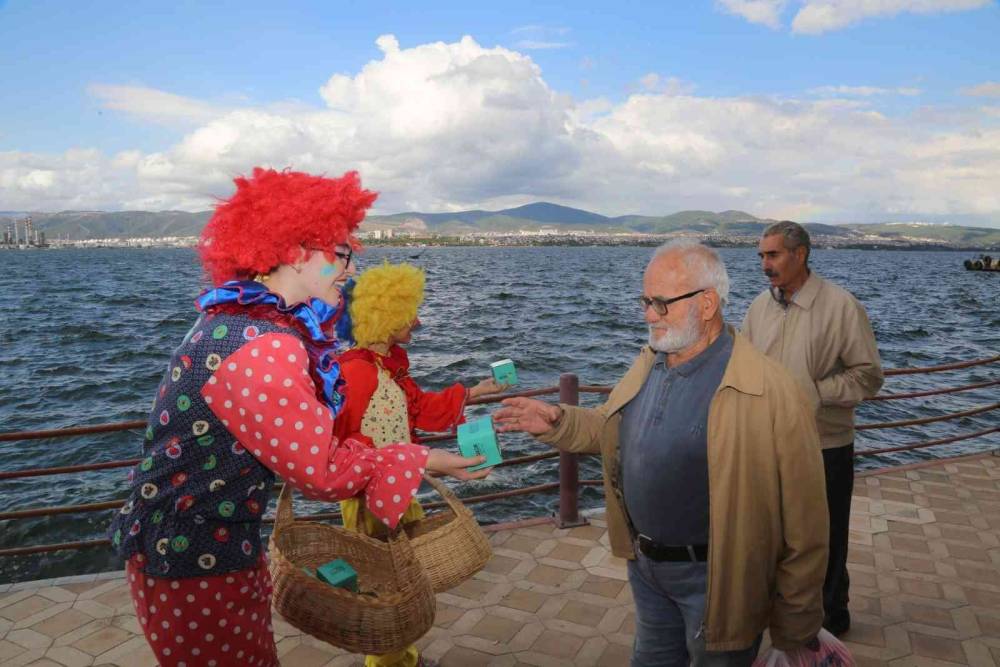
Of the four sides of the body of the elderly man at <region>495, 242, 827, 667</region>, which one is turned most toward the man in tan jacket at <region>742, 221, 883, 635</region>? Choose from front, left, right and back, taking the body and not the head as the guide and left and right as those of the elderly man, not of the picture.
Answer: back

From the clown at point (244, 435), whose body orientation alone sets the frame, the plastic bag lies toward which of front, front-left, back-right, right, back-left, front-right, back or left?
front-right

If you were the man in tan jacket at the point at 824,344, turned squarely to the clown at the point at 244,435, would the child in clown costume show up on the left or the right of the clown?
right

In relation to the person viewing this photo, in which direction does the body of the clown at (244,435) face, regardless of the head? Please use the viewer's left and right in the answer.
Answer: facing away from the viewer and to the right of the viewer

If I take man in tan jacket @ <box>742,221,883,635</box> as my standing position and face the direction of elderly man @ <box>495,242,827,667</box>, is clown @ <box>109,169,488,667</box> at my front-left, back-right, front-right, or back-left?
front-right

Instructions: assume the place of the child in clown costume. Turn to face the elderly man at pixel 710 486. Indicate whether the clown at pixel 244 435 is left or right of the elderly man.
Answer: right

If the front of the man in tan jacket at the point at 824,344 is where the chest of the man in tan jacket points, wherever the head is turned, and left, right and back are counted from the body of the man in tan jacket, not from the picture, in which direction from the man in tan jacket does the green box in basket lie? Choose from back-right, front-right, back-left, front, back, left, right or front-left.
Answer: front

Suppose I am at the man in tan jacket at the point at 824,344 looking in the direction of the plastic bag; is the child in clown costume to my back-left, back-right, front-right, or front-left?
front-right

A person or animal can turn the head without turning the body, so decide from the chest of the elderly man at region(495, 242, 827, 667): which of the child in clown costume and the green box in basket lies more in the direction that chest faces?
the green box in basket

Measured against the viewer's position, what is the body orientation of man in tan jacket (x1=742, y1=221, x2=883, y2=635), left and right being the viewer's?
facing the viewer and to the left of the viewer

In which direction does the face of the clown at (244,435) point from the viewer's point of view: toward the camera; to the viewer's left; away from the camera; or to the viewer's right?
to the viewer's right

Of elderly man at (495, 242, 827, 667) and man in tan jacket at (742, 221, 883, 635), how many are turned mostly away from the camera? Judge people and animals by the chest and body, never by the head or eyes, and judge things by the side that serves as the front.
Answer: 0

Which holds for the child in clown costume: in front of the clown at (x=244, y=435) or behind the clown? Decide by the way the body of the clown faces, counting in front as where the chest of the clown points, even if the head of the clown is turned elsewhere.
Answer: in front

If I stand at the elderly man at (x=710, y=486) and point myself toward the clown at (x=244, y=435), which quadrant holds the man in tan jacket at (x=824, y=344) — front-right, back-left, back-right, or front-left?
back-right

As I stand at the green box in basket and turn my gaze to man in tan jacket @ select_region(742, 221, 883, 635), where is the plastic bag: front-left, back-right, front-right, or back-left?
front-right
